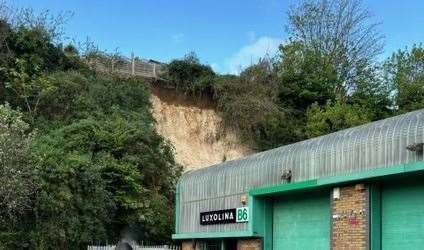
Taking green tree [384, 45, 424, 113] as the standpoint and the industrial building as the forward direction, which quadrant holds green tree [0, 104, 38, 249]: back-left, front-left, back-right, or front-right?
front-right

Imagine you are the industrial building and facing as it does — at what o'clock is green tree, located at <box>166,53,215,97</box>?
The green tree is roughly at 4 o'clock from the industrial building.

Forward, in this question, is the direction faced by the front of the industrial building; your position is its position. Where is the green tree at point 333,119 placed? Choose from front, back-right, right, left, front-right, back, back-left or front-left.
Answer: back-right

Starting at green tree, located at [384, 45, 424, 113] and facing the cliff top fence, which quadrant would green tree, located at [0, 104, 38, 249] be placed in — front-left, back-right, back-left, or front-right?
front-left

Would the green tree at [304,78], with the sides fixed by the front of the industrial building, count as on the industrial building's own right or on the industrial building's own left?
on the industrial building's own right

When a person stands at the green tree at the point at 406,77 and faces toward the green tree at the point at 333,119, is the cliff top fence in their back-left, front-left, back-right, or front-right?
front-right

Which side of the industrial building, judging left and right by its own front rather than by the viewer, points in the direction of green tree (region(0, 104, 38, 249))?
right

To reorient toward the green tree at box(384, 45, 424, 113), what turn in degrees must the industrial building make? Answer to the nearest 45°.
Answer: approximately 135° to its right
